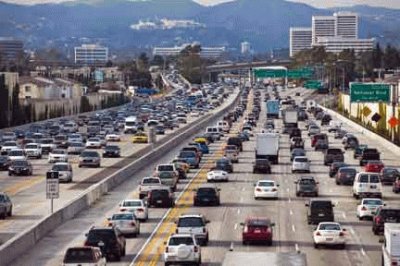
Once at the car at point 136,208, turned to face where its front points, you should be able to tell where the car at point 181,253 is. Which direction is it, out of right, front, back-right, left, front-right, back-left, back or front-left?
back

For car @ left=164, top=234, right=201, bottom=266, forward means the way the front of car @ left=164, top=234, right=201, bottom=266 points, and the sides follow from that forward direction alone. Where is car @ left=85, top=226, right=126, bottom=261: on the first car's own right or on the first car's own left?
on the first car's own left

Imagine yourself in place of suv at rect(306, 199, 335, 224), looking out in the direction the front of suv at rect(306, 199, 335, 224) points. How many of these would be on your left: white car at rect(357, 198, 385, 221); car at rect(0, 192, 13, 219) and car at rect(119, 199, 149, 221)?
2

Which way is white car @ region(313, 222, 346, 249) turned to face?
away from the camera

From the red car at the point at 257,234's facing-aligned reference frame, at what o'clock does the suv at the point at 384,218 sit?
The suv is roughly at 2 o'clock from the red car.

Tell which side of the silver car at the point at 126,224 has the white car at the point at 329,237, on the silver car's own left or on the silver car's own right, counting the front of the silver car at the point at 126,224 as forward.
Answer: on the silver car's own right

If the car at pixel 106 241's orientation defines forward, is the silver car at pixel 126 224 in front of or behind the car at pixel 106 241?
in front

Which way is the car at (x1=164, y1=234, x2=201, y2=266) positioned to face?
away from the camera

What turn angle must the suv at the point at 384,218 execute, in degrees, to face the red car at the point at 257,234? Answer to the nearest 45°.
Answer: approximately 135° to its left

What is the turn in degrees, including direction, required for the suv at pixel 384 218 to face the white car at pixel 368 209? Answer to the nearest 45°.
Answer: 0° — it already faces it

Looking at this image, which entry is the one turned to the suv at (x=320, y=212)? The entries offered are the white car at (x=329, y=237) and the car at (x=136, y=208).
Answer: the white car

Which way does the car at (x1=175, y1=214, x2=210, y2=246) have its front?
away from the camera

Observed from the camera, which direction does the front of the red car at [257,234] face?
facing away from the viewer

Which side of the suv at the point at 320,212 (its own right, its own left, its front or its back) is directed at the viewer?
back

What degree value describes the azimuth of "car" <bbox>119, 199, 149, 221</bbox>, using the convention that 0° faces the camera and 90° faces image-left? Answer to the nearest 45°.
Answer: approximately 180°

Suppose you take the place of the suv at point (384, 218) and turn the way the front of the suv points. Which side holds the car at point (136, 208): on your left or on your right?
on your left
